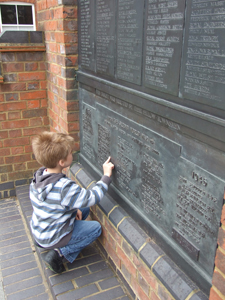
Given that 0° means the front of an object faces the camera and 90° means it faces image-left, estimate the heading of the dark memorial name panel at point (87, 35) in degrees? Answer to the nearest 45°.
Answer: approximately 45°

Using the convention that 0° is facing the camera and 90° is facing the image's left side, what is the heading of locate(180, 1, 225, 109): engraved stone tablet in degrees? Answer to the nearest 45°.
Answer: approximately 45°

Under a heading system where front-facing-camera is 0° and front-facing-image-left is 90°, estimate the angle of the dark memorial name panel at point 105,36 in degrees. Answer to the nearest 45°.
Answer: approximately 45°

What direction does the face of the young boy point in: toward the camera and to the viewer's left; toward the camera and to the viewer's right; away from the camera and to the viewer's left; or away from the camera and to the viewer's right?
away from the camera and to the viewer's right

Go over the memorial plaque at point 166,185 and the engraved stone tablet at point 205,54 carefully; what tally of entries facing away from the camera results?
0

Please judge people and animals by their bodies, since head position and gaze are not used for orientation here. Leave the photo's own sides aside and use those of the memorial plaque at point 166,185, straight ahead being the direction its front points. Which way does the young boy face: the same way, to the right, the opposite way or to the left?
the opposite way

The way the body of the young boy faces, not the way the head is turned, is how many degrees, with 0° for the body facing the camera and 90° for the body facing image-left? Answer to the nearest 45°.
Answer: approximately 225°

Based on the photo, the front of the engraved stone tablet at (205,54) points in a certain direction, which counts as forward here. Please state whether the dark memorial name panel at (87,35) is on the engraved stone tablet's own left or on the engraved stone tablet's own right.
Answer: on the engraved stone tablet's own right

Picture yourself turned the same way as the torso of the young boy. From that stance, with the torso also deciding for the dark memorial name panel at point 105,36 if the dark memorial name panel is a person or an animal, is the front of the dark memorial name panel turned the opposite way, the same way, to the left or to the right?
the opposite way

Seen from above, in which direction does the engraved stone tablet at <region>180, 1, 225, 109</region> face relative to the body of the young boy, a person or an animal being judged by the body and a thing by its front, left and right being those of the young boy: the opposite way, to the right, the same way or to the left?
the opposite way
